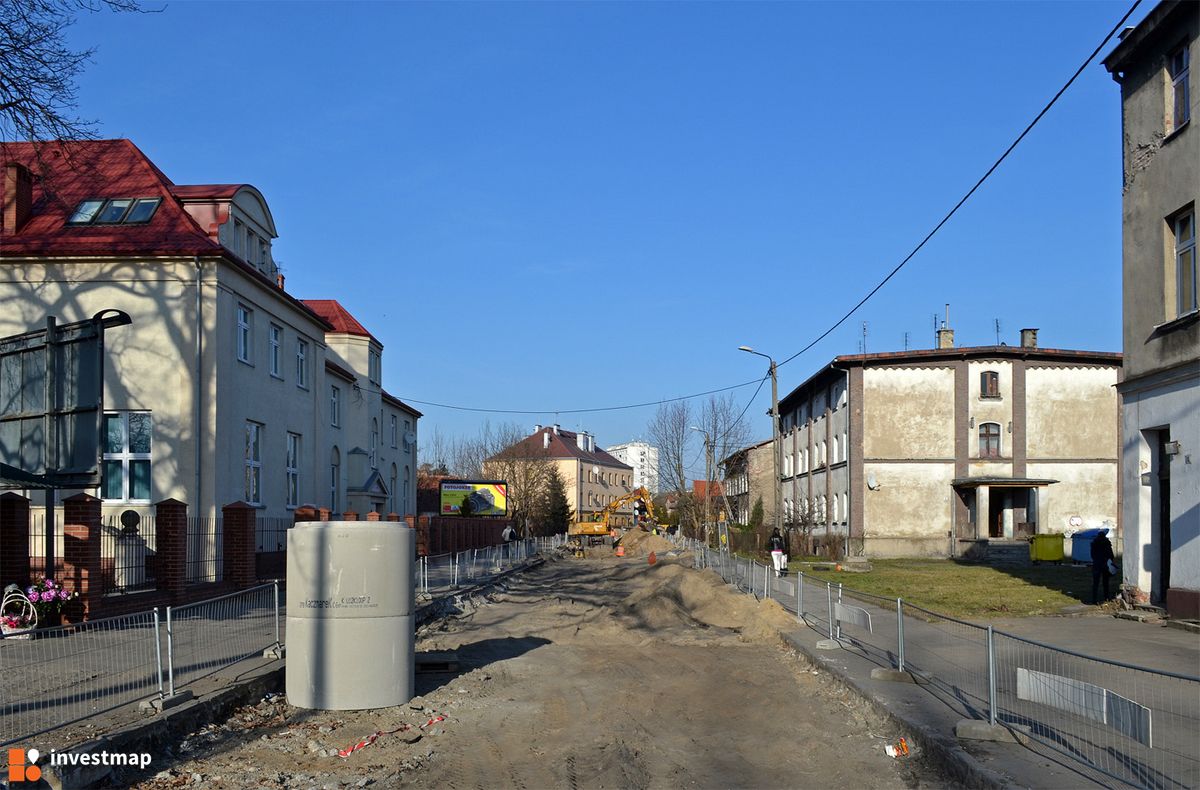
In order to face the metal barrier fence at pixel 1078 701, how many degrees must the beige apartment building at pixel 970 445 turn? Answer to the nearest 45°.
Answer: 0° — it already faces it

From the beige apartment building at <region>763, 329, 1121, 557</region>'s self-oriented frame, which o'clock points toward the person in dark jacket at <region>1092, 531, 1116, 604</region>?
The person in dark jacket is roughly at 12 o'clock from the beige apartment building.

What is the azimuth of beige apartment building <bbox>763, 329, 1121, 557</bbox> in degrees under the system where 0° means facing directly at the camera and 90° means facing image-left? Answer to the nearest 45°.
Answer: approximately 0°

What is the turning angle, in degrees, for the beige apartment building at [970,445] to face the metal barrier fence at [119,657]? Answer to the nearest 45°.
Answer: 0° — it already faces it

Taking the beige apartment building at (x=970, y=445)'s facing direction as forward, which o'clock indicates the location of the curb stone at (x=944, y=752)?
The curb stone is roughly at 12 o'clock from the beige apartment building.

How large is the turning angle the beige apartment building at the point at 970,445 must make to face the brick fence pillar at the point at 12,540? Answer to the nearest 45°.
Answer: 0° — it already faces it
